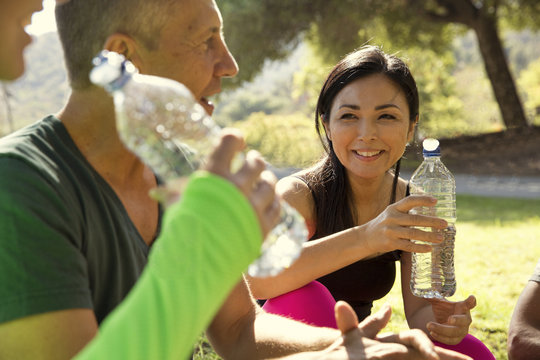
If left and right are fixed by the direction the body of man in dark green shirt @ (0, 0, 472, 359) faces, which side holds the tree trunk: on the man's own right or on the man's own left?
on the man's own left

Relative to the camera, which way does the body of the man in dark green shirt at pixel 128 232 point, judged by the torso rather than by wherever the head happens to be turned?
to the viewer's right

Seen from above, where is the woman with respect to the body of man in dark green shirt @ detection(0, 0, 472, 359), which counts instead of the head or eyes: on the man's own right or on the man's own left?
on the man's own left

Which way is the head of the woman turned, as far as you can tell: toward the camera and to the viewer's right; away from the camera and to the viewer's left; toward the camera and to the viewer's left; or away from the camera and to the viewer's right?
toward the camera and to the viewer's left
